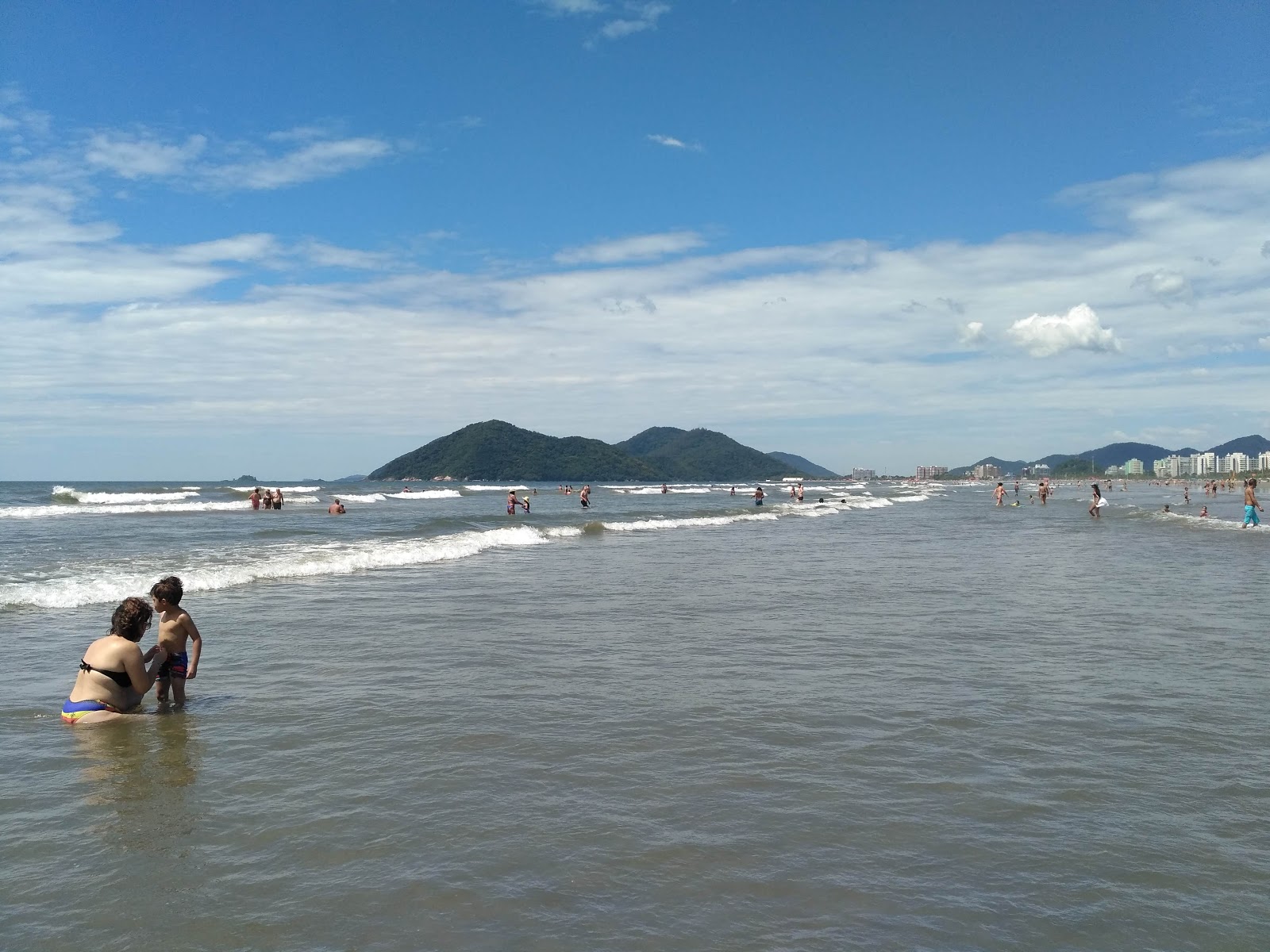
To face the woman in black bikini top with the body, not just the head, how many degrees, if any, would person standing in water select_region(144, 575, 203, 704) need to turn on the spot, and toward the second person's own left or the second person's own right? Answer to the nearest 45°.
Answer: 0° — they already face them

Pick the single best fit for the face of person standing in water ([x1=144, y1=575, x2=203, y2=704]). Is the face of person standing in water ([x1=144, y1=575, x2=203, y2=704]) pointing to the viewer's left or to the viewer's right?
to the viewer's left

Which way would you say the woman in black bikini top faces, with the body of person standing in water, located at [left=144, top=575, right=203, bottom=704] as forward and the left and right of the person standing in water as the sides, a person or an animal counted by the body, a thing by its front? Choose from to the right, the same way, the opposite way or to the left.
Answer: the opposite way

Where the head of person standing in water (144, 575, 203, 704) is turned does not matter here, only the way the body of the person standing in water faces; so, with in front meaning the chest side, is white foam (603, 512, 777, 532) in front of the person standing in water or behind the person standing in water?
behind

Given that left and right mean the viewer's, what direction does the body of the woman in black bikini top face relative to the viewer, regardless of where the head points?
facing away from the viewer and to the right of the viewer

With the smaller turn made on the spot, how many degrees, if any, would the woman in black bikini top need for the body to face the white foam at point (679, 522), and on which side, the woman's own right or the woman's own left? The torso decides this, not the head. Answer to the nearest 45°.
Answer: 0° — they already face it

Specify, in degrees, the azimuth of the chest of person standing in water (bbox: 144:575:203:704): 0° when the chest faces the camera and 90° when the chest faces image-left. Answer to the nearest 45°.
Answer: approximately 45°

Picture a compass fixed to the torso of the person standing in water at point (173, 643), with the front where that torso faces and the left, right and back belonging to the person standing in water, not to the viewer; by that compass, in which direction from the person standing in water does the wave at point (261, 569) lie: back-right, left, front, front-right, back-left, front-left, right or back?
back-right

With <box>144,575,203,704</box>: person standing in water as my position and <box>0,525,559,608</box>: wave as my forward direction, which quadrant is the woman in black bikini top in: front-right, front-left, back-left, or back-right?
back-left

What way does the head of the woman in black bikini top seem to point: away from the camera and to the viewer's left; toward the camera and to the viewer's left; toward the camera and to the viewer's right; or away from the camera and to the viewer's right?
away from the camera and to the viewer's right

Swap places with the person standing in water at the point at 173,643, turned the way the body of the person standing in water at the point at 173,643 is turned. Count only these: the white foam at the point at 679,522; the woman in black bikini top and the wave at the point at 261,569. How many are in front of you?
1
